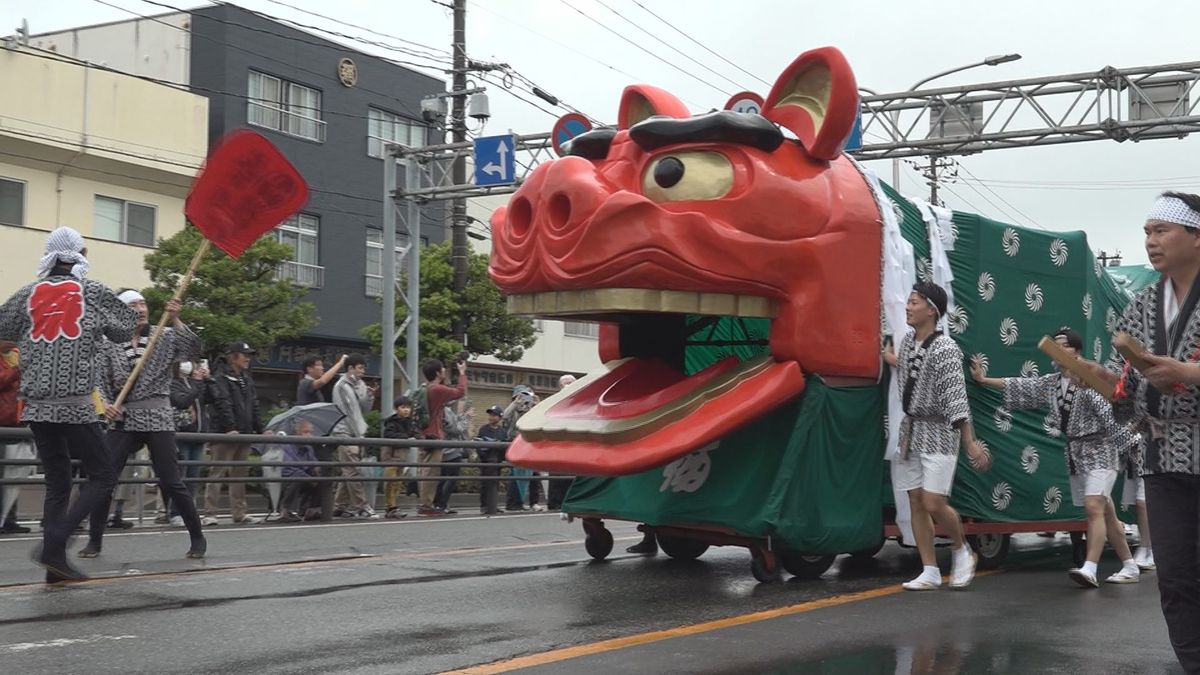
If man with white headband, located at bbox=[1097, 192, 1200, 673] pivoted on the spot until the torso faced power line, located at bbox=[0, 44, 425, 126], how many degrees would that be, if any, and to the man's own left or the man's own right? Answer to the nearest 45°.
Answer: approximately 90° to the man's own right

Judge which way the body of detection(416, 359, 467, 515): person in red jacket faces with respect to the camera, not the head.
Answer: to the viewer's right

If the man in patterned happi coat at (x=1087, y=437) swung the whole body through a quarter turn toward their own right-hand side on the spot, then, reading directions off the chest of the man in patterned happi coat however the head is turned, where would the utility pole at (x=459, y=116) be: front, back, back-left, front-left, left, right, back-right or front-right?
front

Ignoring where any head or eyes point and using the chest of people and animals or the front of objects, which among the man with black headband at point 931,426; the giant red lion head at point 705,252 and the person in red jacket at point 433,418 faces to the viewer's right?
the person in red jacket

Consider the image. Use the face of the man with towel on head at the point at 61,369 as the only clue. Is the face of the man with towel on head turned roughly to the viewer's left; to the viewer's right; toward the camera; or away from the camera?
away from the camera

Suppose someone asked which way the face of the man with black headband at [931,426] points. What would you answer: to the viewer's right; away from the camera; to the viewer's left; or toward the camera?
to the viewer's left

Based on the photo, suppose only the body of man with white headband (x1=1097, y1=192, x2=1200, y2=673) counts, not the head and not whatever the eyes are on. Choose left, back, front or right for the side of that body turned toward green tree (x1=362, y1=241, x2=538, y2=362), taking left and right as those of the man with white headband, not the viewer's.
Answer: right

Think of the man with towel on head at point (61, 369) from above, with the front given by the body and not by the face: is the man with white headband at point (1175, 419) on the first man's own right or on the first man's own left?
on the first man's own right

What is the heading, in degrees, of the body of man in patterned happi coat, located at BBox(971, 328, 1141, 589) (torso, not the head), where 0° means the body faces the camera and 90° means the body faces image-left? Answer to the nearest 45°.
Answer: approximately 45°

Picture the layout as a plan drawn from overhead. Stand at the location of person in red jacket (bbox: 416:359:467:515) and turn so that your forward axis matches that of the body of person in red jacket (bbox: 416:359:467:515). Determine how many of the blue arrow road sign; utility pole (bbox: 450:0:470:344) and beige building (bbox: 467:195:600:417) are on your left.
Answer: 3

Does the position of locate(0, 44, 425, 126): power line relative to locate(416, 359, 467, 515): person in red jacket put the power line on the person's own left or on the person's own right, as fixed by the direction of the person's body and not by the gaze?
on the person's own left

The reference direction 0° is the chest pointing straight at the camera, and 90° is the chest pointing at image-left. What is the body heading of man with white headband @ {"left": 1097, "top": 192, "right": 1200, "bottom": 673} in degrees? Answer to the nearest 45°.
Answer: approximately 45°

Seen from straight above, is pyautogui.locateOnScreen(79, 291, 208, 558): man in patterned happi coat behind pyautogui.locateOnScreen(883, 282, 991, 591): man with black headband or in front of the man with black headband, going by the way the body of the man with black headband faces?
in front

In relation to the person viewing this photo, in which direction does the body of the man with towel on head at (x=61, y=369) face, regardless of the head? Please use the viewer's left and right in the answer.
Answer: facing away from the viewer and to the right of the viewer
